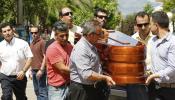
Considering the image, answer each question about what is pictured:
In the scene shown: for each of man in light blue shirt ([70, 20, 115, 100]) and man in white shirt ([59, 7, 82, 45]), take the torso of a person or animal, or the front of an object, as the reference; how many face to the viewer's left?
0

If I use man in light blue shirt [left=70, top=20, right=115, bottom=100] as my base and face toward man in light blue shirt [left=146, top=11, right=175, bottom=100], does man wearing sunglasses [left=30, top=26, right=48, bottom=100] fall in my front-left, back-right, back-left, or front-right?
back-left

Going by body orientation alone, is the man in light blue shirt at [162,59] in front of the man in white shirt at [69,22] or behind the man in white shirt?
in front

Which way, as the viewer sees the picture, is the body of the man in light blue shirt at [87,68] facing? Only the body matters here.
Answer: to the viewer's right

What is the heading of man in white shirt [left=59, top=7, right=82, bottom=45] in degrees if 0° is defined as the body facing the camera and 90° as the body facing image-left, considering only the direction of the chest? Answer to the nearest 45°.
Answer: approximately 315°

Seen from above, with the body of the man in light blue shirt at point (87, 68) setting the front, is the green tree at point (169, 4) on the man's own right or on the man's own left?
on the man's own left

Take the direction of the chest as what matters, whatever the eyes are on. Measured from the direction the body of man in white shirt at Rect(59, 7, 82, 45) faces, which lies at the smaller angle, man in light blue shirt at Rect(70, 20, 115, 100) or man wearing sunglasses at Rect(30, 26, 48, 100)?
the man in light blue shirt

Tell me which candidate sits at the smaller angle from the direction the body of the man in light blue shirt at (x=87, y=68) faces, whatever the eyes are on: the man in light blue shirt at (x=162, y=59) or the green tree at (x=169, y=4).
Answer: the man in light blue shirt
